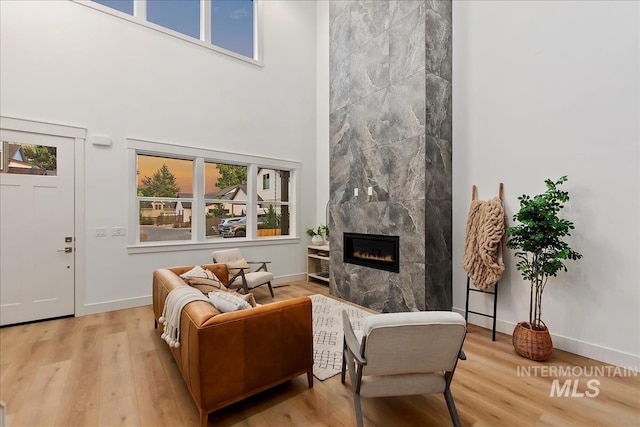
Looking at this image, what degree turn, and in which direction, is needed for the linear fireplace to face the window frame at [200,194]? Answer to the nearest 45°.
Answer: approximately 45° to its right

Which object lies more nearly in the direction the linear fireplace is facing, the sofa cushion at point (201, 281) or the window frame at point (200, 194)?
the sofa cushion

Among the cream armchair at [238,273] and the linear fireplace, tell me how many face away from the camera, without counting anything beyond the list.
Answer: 0

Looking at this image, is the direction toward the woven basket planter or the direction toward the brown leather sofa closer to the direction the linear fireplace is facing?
the brown leather sofa

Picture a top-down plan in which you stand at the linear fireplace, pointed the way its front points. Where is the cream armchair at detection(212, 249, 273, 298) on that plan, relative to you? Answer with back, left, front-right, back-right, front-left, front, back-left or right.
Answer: front-right

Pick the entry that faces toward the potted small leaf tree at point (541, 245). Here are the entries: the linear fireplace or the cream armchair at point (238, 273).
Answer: the cream armchair

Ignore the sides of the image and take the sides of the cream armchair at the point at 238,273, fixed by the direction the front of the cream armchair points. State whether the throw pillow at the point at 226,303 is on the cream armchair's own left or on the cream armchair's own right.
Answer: on the cream armchair's own right

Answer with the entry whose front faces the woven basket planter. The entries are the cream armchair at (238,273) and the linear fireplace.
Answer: the cream armchair

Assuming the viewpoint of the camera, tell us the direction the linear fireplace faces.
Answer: facing the viewer and to the left of the viewer

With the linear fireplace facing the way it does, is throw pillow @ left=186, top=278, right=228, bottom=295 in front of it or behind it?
in front

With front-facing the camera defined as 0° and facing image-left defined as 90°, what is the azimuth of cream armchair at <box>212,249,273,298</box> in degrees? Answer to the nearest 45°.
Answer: approximately 315°

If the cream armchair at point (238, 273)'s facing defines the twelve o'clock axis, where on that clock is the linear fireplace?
The linear fireplace is roughly at 11 o'clock from the cream armchair.

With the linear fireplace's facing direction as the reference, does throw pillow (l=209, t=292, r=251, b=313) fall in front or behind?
in front
